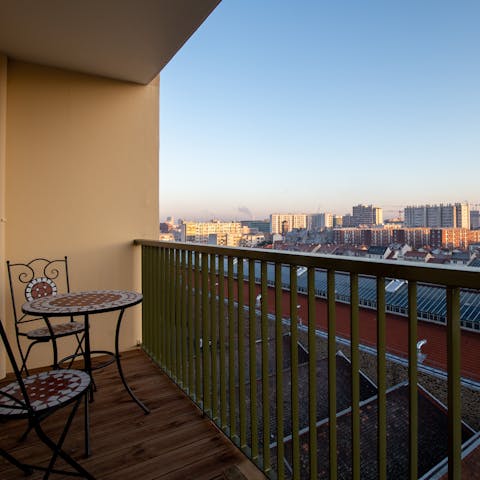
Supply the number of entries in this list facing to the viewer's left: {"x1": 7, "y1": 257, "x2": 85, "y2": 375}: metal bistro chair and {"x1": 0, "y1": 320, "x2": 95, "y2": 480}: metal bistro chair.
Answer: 0

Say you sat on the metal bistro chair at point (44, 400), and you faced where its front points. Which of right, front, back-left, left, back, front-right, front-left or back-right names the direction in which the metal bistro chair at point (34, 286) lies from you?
front-left

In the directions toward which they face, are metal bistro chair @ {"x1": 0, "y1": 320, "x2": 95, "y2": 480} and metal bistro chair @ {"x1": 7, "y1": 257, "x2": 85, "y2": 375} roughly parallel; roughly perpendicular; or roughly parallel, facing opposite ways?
roughly perpendicular

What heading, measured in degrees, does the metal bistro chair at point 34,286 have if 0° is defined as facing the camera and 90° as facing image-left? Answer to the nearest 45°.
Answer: approximately 315°

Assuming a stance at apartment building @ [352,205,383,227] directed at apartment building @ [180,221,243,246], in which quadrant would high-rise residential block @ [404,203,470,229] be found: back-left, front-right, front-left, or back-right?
back-left

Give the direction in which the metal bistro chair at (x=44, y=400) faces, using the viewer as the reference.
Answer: facing away from the viewer and to the right of the viewer

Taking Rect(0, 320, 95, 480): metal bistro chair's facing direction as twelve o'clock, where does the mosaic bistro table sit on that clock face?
The mosaic bistro table is roughly at 11 o'clock from the metal bistro chair.
